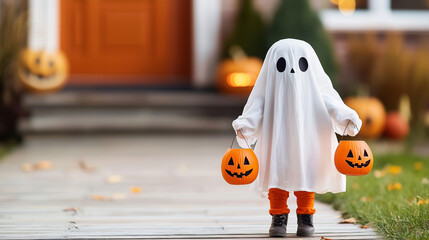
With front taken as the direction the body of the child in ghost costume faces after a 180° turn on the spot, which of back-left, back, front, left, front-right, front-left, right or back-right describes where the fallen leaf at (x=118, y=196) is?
front-left

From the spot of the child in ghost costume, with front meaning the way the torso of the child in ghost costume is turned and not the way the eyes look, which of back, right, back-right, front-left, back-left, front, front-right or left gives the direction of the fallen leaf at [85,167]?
back-right

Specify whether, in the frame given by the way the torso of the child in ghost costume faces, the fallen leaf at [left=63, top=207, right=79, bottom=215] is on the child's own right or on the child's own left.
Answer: on the child's own right

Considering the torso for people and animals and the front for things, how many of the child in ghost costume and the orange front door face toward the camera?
2

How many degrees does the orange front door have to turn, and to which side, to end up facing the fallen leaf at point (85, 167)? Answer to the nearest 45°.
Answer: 0° — it already faces it

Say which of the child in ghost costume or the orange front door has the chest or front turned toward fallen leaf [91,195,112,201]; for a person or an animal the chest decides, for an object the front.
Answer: the orange front door

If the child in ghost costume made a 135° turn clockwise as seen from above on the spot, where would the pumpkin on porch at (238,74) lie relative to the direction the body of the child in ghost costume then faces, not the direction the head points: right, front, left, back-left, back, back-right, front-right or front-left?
front-right

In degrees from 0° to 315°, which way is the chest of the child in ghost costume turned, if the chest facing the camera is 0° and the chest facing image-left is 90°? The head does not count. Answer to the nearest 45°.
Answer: approximately 0°

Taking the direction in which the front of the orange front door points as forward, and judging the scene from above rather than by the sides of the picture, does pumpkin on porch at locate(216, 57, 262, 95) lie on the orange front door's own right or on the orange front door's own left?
on the orange front door's own left
